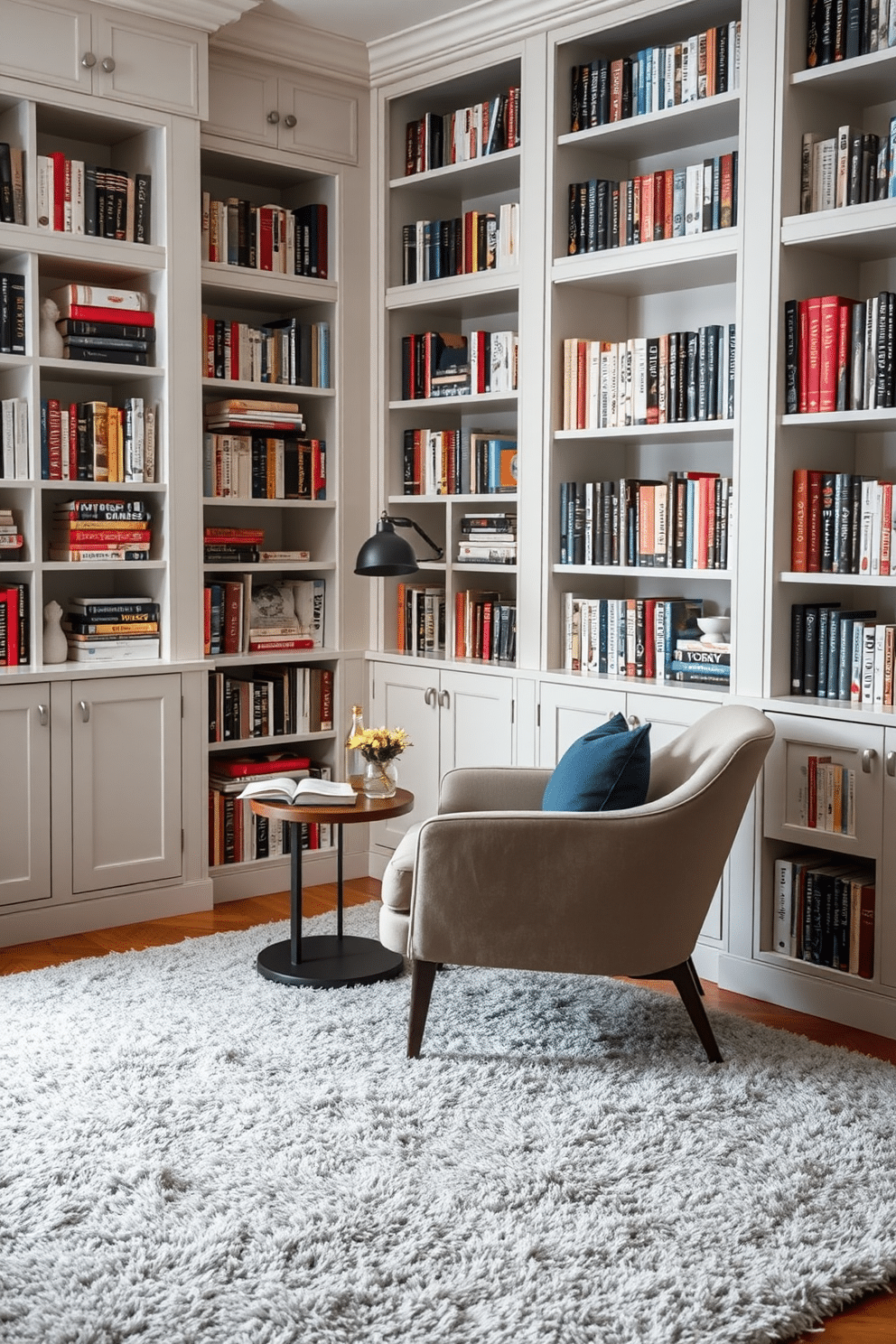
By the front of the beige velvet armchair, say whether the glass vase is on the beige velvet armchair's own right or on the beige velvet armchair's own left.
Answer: on the beige velvet armchair's own right

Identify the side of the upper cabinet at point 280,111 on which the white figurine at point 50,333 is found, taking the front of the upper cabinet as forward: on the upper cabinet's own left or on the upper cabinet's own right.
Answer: on the upper cabinet's own right

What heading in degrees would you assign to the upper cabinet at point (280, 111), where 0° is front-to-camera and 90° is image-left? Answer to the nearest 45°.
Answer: approximately 315°

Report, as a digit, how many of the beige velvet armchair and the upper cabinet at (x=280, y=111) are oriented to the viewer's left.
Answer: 1

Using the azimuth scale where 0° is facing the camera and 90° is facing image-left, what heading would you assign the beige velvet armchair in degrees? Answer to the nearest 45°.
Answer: approximately 90°

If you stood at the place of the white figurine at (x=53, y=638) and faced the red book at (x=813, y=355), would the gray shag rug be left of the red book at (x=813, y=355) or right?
right
